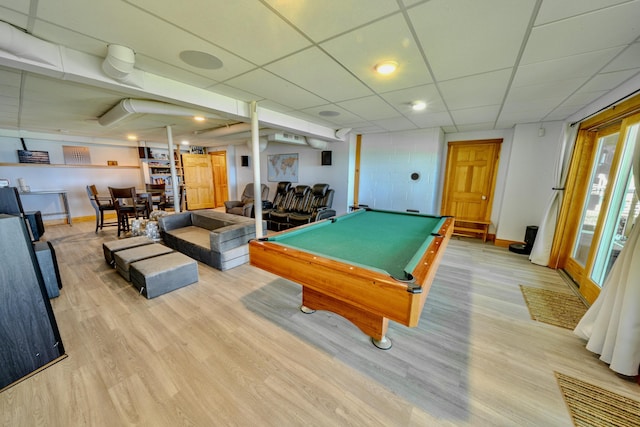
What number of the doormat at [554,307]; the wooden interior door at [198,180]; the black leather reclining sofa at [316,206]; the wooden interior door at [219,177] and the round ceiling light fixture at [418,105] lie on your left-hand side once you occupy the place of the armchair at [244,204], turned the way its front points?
3

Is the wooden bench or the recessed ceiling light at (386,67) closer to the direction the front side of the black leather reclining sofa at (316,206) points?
the recessed ceiling light

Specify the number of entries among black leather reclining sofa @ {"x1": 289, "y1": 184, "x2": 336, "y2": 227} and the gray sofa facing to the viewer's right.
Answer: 0

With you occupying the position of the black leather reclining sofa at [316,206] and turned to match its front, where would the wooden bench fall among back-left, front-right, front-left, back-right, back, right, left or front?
back-left

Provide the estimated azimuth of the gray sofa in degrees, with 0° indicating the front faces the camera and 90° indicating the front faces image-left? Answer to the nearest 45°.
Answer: approximately 45°

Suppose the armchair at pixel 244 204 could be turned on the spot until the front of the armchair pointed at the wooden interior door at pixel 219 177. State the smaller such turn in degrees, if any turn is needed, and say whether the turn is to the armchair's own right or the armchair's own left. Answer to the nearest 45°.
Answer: approximately 135° to the armchair's own right

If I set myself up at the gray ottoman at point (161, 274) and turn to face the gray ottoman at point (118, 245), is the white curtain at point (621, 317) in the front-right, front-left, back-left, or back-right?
back-right

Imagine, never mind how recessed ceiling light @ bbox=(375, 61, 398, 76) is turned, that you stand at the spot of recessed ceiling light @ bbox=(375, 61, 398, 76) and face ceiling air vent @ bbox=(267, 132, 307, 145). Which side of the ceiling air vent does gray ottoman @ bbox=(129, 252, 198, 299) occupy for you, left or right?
left

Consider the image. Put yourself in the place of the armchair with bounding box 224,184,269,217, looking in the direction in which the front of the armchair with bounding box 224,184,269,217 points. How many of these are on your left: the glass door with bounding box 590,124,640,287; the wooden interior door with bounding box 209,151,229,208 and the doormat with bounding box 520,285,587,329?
2

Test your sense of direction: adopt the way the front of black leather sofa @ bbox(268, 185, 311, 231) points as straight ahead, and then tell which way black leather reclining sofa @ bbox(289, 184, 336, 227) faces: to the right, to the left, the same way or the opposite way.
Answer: the same way

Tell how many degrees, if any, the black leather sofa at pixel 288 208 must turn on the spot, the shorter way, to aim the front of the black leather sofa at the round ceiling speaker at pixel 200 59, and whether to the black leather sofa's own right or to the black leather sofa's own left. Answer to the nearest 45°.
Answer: approximately 45° to the black leather sofa's own left

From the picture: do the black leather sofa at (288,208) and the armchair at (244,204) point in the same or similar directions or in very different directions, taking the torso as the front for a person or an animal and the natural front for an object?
same or similar directions

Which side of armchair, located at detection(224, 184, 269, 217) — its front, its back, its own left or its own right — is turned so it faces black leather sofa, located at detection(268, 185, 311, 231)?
left

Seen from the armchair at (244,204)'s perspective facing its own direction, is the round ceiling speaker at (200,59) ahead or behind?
ahead

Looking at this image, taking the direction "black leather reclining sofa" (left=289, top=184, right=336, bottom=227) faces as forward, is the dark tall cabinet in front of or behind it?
in front

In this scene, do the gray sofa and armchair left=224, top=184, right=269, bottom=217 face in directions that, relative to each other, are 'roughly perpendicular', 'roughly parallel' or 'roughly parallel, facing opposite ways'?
roughly parallel

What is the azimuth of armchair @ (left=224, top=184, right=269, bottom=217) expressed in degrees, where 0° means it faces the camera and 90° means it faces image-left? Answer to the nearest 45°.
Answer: approximately 45°

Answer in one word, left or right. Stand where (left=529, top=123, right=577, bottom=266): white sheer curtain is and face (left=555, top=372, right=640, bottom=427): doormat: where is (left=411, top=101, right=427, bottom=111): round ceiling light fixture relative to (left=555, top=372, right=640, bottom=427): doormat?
right

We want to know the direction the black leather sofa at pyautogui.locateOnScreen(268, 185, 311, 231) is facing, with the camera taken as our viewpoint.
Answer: facing the viewer and to the left of the viewer

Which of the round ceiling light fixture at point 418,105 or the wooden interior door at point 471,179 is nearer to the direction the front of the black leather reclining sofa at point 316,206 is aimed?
the round ceiling light fixture
